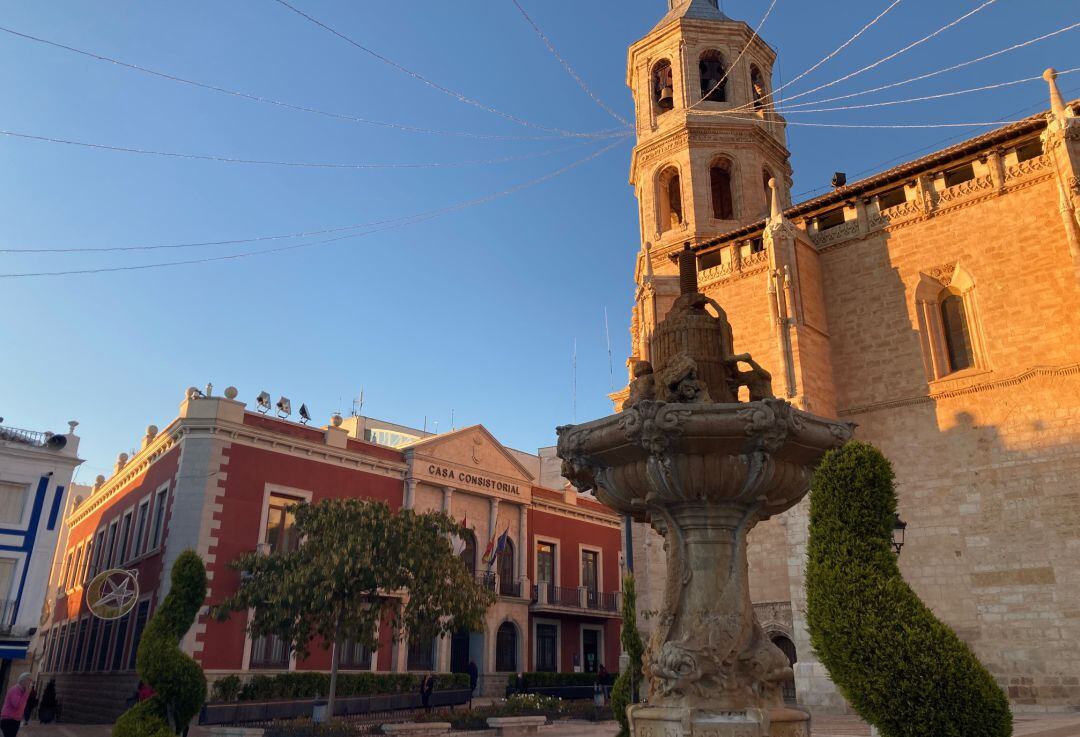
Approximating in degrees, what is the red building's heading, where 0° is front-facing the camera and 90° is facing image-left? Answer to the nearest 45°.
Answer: approximately 315°

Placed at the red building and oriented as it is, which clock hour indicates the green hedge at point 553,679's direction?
The green hedge is roughly at 10 o'clock from the red building.

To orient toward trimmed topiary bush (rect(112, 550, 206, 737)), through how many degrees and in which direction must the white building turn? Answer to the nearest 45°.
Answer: approximately 45° to its right

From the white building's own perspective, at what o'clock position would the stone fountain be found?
The stone fountain is roughly at 1 o'clock from the white building.

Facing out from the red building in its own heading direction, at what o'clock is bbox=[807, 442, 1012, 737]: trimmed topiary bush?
The trimmed topiary bush is roughly at 1 o'clock from the red building.

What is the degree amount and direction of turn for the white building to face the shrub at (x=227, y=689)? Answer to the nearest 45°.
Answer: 0° — it already faces it

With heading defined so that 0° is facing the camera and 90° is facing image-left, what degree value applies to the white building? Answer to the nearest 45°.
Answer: approximately 315°
